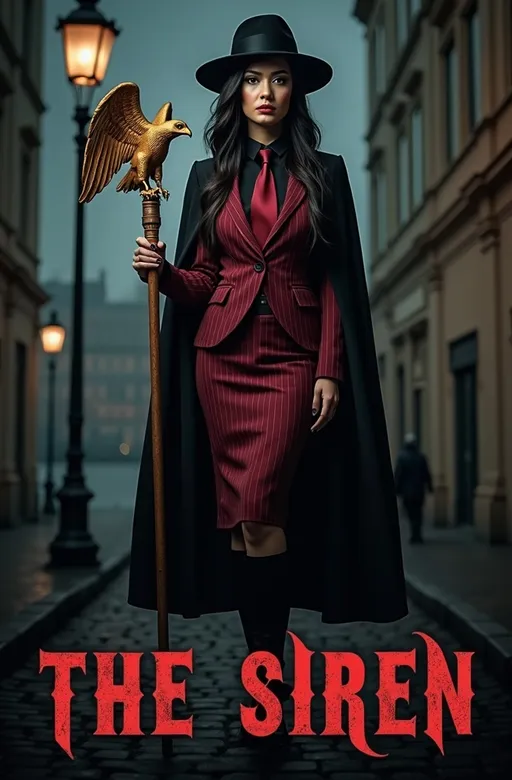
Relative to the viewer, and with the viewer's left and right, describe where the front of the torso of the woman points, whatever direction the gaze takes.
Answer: facing the viewer

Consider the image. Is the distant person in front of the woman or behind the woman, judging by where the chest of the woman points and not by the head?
behind

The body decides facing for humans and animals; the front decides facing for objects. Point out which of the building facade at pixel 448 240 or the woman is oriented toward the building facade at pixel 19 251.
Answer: the building facade at pixel 448 240

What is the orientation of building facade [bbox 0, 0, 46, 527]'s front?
to the viewer's right

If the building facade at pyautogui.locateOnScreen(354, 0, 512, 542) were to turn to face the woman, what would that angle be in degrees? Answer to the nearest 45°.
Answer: approximately 90° to its left

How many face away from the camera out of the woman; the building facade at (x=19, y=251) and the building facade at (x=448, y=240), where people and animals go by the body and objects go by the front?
0

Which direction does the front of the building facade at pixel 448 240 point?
to the viewer's left
